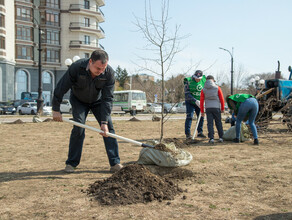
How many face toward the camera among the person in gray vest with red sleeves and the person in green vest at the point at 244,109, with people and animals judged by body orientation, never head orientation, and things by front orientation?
0

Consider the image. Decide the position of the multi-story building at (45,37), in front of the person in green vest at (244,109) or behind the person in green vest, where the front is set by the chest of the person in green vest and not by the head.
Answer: in front

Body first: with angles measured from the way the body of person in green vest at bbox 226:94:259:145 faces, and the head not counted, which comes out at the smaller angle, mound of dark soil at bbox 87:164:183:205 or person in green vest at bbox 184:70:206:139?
the person in green vest

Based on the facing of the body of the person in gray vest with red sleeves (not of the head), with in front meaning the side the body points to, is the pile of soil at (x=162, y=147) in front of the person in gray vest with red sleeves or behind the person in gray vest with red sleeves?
behind

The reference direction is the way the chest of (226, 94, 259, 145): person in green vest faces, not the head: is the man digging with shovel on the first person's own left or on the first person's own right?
on the first person's own left

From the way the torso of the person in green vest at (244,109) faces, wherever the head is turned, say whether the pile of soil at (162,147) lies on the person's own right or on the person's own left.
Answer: on the person's own left

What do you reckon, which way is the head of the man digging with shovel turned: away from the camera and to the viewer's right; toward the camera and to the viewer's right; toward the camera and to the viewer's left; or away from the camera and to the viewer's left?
toward the camera and to the viewer's right

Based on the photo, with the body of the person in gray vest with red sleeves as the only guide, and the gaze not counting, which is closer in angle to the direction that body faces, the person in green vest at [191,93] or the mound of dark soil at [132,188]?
the person in green vest

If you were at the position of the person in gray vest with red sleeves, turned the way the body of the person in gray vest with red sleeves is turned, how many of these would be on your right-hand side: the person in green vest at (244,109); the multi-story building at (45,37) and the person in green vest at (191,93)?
1

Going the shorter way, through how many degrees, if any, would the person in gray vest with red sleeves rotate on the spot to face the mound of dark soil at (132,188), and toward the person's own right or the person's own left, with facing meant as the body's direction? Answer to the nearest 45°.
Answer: approximately 180°

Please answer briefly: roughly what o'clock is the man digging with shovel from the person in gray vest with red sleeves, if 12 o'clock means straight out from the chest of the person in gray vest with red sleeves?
The man digging with shovel is roughly at 7 o'clock from the person in gray vest with red sleeves.

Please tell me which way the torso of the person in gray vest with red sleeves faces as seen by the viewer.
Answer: away from the camera

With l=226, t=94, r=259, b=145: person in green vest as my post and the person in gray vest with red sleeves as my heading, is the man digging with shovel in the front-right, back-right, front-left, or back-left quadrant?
front-left

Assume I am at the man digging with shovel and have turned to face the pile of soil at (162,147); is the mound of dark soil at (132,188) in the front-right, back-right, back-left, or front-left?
front-right

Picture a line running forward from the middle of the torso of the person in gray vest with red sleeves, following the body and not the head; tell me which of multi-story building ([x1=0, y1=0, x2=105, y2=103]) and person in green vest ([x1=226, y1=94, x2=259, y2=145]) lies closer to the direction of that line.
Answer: the multi-story building

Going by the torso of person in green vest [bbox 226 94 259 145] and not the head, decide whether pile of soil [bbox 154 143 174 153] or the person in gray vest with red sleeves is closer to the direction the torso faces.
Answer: the person in gray vest with red sleeves

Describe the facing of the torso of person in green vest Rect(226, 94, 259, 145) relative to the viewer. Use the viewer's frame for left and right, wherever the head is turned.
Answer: facing away from the viewer and to the left of the viewer

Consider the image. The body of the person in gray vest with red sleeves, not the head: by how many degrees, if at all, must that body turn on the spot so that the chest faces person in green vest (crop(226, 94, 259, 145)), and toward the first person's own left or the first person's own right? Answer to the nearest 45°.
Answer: approximately 90° to the first person's own right
